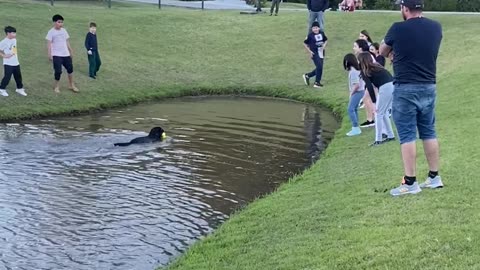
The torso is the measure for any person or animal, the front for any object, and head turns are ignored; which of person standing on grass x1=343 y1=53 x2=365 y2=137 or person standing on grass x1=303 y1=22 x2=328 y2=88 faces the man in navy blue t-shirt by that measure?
person standing on grass x1=303 y1=22 x2=328 y2=88

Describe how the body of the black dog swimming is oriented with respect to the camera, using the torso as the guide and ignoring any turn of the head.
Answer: to the viewer's right

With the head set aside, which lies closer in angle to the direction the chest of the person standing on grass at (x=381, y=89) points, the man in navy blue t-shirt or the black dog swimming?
the black dog swimming

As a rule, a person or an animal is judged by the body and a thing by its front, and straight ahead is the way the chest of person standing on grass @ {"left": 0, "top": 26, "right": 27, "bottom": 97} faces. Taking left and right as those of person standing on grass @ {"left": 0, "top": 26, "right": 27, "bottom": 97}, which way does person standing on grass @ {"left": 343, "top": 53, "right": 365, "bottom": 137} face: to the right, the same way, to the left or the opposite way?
the opposite way

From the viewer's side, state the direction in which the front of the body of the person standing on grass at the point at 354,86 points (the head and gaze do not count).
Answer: to the viewer's left

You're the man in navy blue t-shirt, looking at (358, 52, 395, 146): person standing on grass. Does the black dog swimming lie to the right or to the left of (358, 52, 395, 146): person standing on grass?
left

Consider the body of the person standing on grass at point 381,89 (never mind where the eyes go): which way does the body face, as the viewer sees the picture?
to the viewer's left

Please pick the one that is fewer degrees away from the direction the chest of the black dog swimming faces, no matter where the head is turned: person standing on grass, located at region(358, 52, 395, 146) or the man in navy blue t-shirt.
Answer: the person standing on grass

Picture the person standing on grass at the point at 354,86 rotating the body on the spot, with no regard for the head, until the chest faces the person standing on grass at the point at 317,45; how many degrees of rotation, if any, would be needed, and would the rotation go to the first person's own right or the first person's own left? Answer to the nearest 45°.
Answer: approximately 90° to the first person's own right
